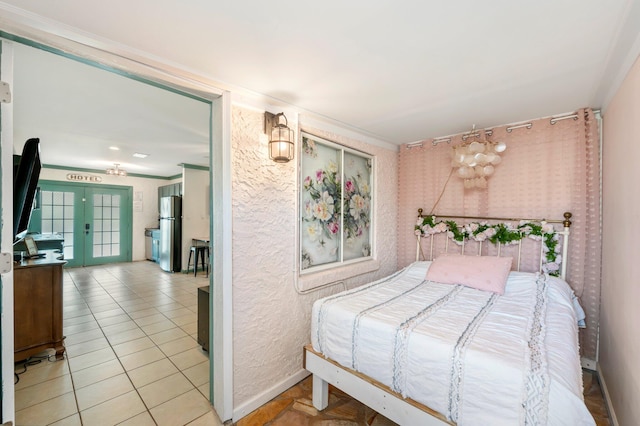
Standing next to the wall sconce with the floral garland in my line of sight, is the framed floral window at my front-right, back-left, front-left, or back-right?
front-left

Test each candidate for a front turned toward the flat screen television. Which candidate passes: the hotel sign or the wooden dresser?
the hotel sign

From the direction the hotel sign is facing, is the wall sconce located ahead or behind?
ahead

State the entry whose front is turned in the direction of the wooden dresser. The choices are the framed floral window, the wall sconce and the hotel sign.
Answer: the hotel sign

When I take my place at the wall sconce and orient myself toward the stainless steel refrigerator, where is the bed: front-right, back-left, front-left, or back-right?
back-right

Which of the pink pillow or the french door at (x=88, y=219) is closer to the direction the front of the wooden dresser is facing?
the pink pillow

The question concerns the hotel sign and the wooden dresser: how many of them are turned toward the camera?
1

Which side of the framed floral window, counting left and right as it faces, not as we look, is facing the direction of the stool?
back

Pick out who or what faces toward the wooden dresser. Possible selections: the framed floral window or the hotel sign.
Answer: the hotel sign

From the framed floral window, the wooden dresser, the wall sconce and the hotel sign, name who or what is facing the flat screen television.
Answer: the hotel sign

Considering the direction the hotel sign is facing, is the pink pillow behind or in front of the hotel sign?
in front

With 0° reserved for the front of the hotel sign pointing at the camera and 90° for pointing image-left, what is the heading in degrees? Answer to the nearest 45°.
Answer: approximately 0°

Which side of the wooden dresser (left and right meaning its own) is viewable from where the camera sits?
right
